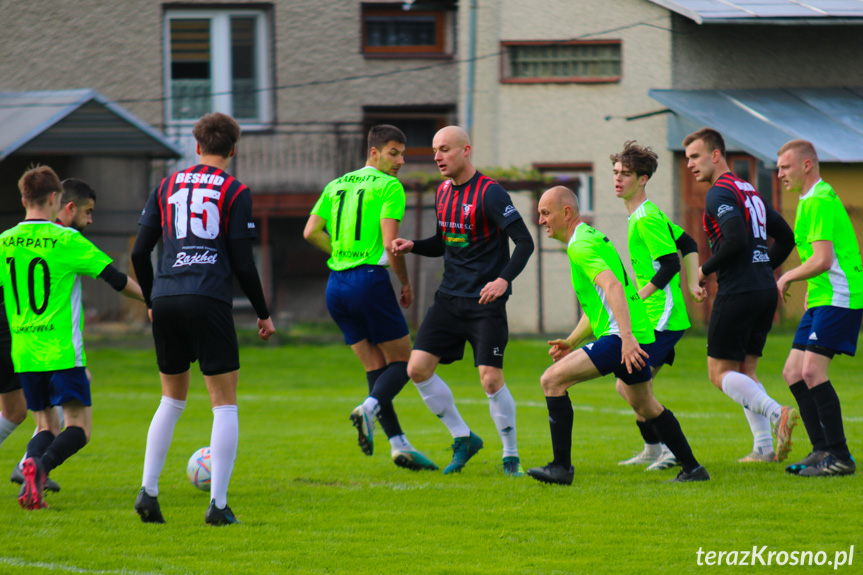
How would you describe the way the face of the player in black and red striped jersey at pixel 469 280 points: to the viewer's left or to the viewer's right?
to the viewer's left

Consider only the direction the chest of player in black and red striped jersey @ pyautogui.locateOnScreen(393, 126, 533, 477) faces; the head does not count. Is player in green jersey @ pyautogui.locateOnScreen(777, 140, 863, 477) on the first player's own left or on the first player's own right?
on the first player's own left

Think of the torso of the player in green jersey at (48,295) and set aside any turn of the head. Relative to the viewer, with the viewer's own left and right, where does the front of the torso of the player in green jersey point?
facing away from the viewer and to the right of the viewer

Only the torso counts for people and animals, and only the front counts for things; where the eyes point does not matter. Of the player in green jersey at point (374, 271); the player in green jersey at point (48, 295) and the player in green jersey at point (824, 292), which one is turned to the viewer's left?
the player in green jersey at point (824, 292)

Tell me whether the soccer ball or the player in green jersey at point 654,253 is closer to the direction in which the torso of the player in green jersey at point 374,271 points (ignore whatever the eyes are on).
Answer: the player in green jersey

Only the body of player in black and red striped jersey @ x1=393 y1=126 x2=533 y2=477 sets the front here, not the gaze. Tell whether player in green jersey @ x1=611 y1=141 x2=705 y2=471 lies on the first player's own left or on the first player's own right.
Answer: on the first player's own left
